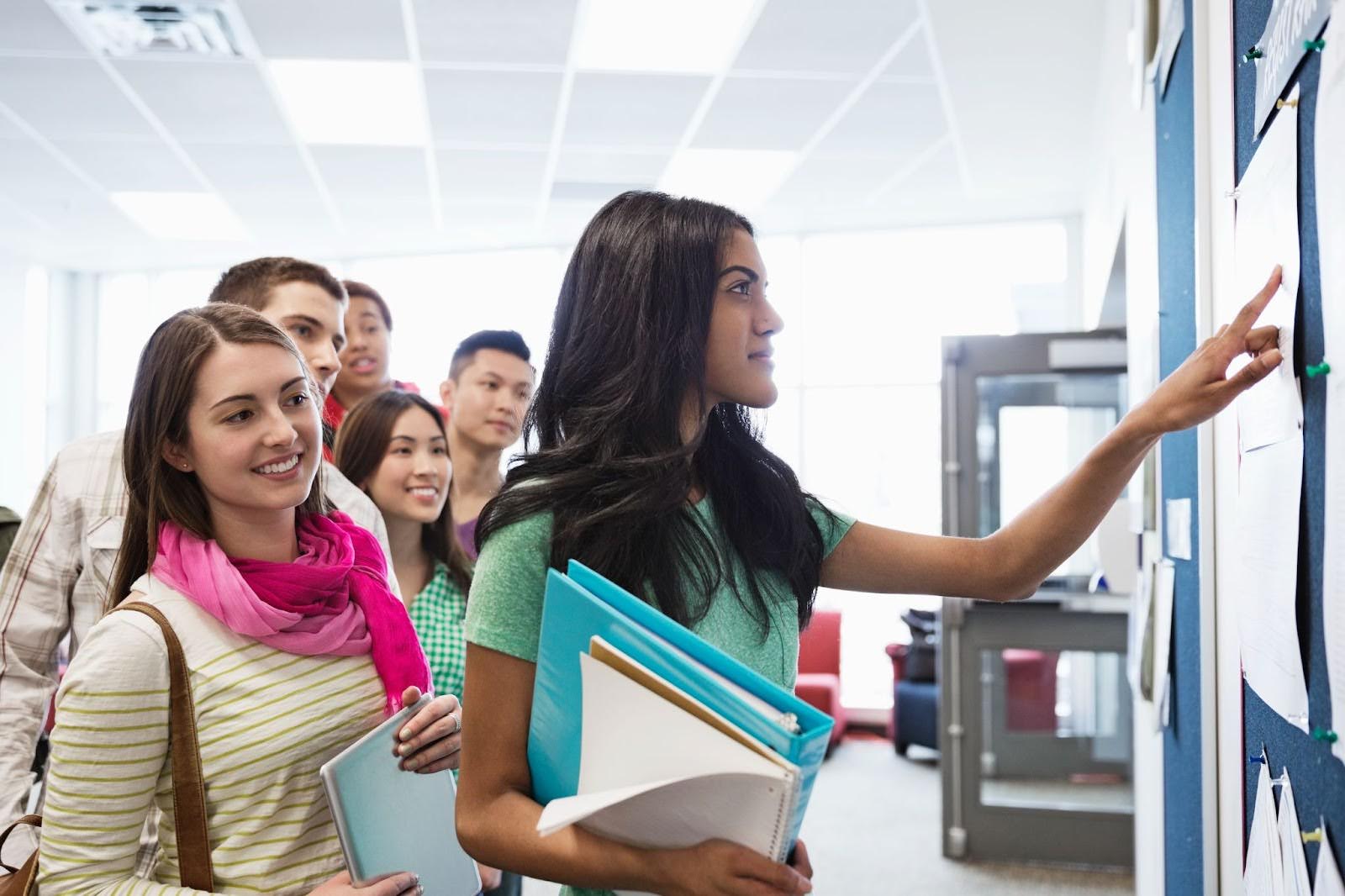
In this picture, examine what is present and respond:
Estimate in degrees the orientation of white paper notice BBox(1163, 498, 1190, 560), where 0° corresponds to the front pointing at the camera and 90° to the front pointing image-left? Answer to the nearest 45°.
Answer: approximately 45°

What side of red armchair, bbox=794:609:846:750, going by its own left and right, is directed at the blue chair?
left

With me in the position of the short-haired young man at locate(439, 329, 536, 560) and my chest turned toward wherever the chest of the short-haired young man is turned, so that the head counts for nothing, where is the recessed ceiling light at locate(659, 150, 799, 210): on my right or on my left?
on my left

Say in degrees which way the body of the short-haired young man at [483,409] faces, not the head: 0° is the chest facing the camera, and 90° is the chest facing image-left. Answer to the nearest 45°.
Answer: approximately 315°

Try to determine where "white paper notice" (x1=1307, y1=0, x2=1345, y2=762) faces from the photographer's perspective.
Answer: facing to the left of the viewer
